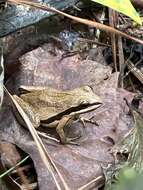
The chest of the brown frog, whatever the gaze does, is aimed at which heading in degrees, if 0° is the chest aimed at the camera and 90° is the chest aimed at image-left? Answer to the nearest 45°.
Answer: approximately 270°

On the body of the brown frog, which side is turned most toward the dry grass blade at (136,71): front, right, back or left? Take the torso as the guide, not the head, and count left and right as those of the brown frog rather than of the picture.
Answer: front
